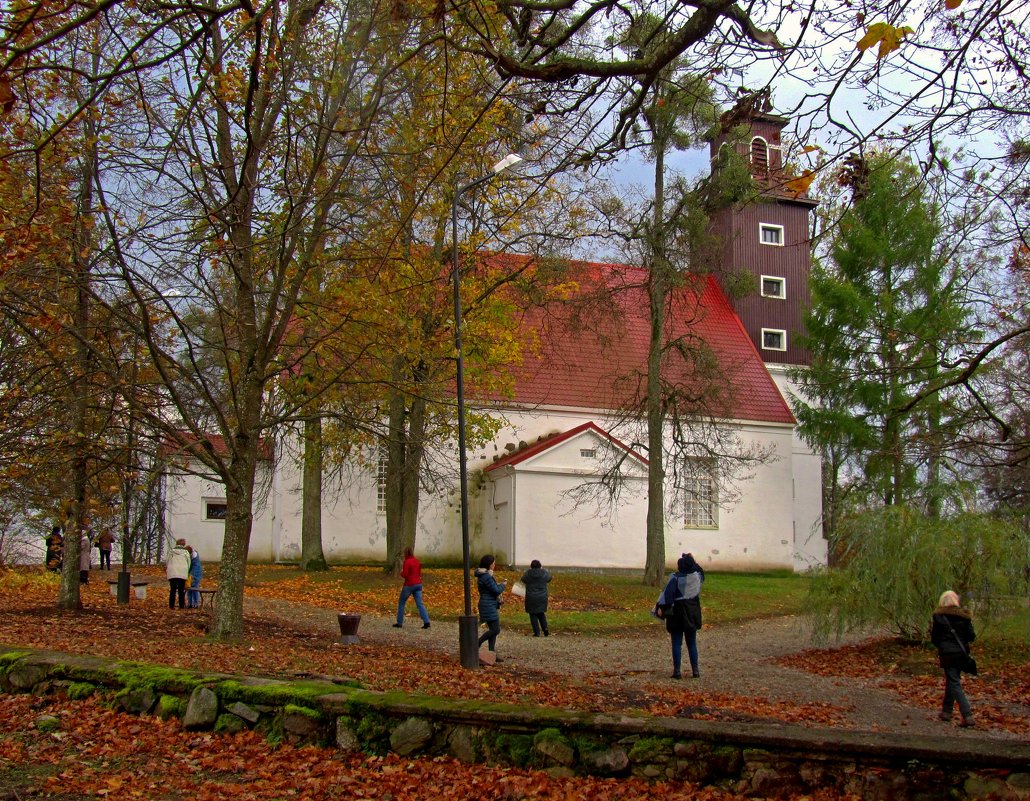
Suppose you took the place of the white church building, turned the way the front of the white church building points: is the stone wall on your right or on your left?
on your right

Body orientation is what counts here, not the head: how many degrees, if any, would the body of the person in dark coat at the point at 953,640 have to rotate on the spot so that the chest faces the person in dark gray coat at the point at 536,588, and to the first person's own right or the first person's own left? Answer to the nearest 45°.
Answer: approximately 45° to the first person's own left

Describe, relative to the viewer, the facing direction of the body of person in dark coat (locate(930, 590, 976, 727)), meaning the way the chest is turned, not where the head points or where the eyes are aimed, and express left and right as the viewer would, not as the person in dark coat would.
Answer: facing away from the viewer

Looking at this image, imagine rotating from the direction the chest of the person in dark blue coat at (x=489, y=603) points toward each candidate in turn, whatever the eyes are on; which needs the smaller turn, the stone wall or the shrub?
the shrub

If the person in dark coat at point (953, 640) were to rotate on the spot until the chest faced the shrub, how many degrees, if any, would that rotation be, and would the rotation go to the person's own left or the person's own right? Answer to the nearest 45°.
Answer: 0° — they already face it

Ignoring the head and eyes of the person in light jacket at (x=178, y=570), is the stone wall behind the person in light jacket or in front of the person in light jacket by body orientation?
behind

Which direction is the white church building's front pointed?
to the viewer's right

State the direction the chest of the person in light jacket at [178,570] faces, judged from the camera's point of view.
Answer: away from the camera
